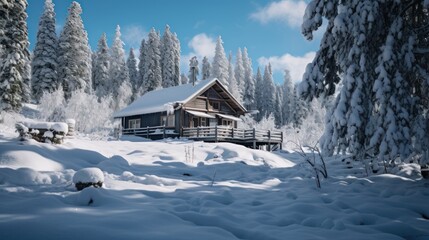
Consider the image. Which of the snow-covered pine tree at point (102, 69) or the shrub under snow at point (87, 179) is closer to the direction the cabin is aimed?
the shrub under snow

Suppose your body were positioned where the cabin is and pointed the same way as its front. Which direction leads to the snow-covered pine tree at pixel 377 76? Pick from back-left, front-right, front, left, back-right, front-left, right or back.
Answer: front-right

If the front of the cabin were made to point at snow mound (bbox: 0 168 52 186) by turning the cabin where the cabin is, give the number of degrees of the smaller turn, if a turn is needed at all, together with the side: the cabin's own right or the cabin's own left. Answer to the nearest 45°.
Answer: approximately 45° to the cabin's own right

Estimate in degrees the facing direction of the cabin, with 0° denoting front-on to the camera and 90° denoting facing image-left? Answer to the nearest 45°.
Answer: approximately 315°

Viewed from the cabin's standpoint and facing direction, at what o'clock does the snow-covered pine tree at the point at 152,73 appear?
The snow-covered pine tree is roughly at 7 o'clock from the cabin.

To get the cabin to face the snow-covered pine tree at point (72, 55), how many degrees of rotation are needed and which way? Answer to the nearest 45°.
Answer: approximately 180°

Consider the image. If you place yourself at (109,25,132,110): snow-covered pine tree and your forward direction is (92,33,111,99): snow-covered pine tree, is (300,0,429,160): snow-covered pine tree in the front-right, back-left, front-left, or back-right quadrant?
back-left

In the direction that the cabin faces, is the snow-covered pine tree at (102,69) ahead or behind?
behind

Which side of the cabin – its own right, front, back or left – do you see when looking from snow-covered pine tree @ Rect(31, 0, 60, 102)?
back
